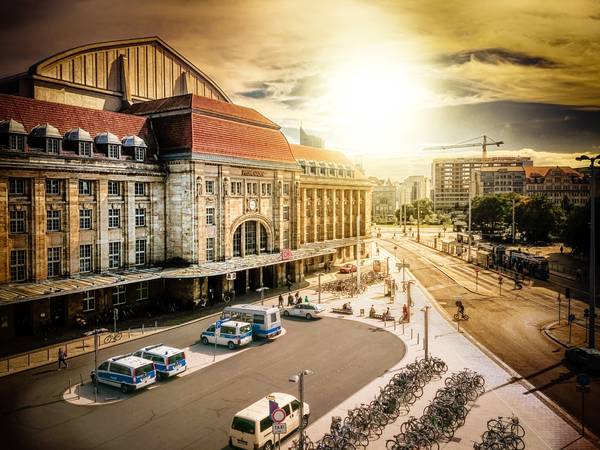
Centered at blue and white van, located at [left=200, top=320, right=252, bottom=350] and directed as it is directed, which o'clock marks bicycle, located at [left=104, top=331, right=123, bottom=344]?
The bicycle is roughly at 11 o'clock from the blue and white van.

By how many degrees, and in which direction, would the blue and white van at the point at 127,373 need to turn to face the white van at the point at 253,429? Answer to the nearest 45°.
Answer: approximately 180°

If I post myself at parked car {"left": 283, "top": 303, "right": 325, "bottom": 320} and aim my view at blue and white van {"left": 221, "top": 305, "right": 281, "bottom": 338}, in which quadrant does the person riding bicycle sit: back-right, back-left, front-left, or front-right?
back-left

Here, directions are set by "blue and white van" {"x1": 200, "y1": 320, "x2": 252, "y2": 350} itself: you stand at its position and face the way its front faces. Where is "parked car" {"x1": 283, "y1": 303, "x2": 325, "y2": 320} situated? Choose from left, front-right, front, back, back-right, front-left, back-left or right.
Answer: right

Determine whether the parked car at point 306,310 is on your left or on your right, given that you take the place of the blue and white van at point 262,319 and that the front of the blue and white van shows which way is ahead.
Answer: on your right
